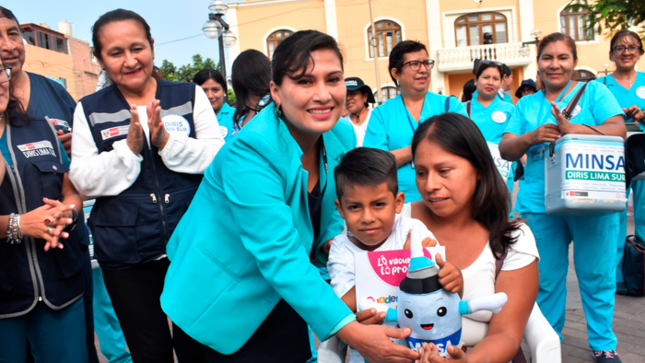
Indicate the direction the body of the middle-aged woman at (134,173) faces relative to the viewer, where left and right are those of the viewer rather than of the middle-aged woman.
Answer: facing the viewer

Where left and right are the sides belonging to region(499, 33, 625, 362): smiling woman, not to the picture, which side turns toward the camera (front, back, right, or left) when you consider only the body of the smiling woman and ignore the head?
front

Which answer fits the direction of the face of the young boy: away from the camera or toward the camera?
toward the camera

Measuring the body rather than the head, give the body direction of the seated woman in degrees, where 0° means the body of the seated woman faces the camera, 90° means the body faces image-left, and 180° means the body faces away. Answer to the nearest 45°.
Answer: approximately 45°

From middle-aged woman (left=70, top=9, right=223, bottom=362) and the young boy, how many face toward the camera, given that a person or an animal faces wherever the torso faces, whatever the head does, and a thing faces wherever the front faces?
2

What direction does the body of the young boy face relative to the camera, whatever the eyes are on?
toward the camera

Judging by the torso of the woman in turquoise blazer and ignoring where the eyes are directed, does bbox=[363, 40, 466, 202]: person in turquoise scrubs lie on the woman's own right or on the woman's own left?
on the woman's own left

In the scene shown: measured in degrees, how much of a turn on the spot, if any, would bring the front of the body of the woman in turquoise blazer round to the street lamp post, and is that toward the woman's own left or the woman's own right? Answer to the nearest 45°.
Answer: approximately 135° to the woman's own left

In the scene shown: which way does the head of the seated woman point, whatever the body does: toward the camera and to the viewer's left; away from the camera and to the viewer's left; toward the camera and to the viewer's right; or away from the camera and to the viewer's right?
toward the camera and to the viewer's left

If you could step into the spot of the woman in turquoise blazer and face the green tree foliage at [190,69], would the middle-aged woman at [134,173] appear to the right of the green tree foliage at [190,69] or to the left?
left

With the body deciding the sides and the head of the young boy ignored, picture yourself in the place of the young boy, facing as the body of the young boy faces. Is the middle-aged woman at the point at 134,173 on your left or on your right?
on your right

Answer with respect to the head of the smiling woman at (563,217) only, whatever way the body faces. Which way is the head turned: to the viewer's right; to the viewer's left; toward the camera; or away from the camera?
toward the camera

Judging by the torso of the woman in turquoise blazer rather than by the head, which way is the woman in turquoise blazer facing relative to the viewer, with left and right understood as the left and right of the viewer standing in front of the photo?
facing the viewer and to the right of the viewer
